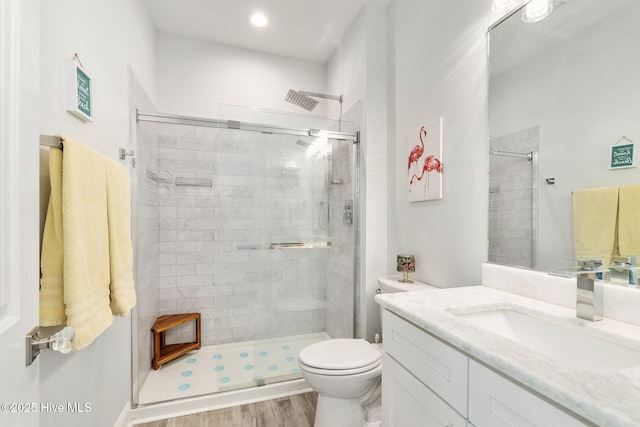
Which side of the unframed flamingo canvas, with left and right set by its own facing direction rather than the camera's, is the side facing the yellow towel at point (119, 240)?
front

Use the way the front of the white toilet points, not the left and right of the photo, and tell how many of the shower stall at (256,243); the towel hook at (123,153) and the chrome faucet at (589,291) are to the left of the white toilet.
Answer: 1

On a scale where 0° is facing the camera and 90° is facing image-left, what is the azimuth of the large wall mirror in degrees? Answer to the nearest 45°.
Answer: approximately 45°

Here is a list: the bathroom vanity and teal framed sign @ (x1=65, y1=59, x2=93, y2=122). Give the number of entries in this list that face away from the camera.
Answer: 0

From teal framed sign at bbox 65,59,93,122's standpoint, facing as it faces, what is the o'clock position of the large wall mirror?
The large wall mirror is roughly at 12 o'clock from the teal framed sign.

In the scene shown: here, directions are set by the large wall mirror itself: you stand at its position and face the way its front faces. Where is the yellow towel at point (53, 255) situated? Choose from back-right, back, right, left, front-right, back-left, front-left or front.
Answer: front

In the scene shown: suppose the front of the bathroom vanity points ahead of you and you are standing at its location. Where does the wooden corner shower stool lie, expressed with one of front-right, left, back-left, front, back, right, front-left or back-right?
front-right

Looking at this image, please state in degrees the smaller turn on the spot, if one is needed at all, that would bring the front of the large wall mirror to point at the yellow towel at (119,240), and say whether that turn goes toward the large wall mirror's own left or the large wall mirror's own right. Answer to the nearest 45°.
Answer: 0° — it already faces it

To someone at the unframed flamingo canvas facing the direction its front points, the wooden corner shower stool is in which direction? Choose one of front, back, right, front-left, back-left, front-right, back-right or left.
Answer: front-right

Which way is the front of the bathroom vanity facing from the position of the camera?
facing the viewer and to the left of the viewer

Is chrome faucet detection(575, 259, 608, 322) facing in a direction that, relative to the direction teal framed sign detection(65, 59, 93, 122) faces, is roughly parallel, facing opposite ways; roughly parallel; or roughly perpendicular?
roughly parallel, facing opposite ways

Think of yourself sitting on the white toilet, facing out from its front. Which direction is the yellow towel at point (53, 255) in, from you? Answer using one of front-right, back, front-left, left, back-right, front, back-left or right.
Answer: front

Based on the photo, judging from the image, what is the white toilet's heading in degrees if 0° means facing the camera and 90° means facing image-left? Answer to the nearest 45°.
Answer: approximately 45°

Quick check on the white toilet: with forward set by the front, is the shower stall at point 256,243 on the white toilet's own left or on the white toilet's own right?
on the white toilet's own right

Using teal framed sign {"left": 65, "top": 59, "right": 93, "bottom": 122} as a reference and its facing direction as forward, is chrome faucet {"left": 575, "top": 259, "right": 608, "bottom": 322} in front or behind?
in front

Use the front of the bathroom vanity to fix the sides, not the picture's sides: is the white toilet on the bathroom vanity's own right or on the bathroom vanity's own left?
on the bathroom vanity's own right

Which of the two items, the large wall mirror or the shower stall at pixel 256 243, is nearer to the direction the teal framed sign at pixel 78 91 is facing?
the large wall mirror
